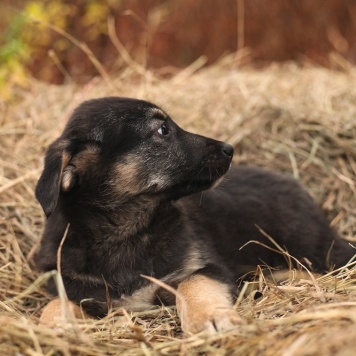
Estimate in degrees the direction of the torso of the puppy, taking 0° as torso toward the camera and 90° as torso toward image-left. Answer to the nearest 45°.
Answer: approximately 45°
